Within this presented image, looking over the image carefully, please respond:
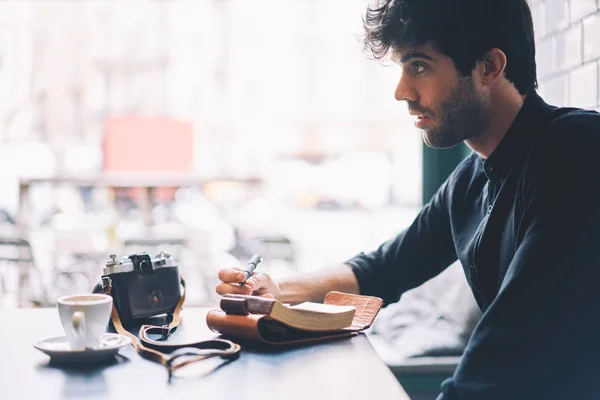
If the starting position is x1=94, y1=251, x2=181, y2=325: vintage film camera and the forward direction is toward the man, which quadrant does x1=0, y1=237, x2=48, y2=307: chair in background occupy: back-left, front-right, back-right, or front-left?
back-left

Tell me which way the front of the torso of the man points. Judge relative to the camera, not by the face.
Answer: to the viewer's left

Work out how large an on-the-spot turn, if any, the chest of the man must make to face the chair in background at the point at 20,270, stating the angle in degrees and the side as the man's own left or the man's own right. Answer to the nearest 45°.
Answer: approximately 45° to the man's own right

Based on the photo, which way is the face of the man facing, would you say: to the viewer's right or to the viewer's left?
to the viewer's left
